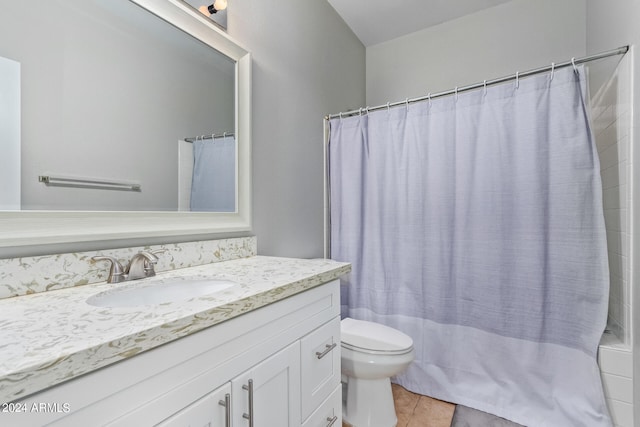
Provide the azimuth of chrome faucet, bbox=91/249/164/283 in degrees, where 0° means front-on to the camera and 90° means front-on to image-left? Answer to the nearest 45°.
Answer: approximately 315°

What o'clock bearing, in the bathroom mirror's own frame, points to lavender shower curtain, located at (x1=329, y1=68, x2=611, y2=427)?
The lavender shower curtain is roughly at 11 o'clock from the bathroom mirror.

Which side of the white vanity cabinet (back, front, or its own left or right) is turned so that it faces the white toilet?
left

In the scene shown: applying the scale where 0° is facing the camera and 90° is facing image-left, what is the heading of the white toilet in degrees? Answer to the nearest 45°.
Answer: approximately 315°

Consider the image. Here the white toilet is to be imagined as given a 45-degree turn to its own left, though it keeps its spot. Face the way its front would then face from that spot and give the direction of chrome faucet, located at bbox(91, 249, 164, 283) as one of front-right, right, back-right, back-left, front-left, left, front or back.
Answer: back-right

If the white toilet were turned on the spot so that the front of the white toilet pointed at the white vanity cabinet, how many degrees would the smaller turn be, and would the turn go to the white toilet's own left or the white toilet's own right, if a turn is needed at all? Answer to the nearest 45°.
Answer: approximately 45° to the white toilet's own right

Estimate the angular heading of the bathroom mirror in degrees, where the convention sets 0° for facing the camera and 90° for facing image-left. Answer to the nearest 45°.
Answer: approximately 315°
